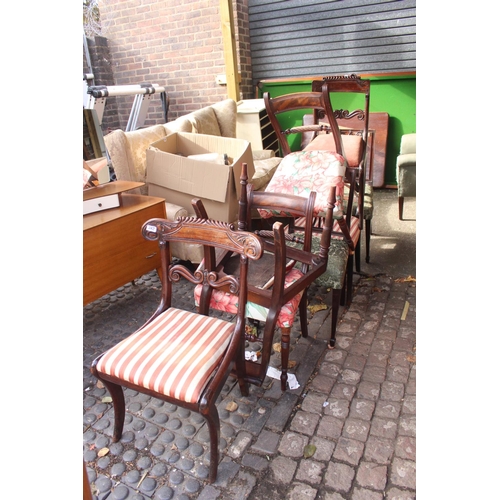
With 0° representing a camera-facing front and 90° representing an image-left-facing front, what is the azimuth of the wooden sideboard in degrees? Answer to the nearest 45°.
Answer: approximately 315°

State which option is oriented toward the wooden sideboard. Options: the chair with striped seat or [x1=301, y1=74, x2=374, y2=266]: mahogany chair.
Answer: the mahogany chair

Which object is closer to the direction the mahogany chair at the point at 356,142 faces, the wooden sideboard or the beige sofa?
the wooden sideboard

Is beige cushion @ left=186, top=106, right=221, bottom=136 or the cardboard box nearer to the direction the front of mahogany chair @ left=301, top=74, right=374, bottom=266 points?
the cardboard box

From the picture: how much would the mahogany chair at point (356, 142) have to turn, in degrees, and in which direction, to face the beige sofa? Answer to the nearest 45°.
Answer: approximately 45° to its right

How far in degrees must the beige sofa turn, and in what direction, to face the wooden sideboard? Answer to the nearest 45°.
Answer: approximately 45° to its right

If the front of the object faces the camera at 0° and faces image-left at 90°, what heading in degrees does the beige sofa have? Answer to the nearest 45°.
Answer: approximately 315°

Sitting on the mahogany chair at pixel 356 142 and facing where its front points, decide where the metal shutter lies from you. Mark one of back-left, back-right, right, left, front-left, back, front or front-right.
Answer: back-right

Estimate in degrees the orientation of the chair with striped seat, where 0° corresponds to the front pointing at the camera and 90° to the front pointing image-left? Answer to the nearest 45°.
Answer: approximately 45°

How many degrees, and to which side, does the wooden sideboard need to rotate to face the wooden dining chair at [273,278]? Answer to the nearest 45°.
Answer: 0° — it already faces it
